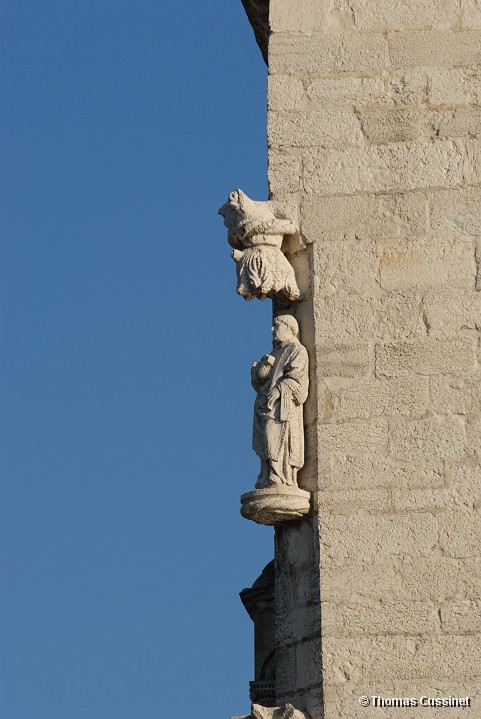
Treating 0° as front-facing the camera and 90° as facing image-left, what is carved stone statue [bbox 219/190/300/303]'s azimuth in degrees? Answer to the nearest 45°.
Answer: approximately 45°

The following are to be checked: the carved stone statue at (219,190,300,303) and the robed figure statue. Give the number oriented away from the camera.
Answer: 0

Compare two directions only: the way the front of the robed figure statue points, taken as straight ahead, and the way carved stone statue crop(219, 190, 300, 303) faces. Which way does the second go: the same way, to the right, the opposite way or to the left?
the same way

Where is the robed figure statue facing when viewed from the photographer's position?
facing the viewer and to the left of the viewer
